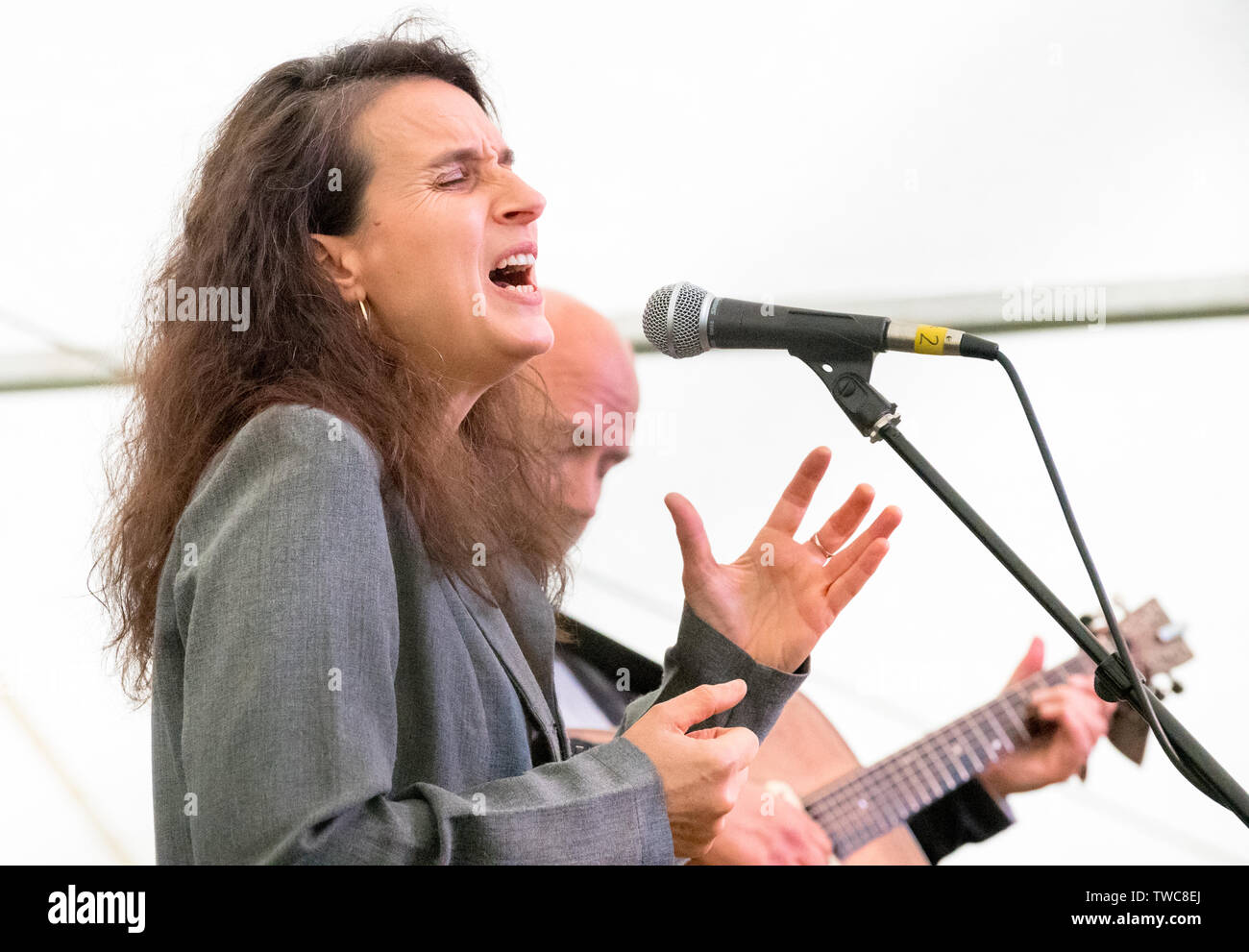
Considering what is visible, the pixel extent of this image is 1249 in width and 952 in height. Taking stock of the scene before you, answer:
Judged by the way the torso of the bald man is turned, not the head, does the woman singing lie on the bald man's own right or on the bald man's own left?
on the bald man's own right

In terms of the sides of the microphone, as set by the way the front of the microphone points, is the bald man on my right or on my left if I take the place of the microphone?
on my right

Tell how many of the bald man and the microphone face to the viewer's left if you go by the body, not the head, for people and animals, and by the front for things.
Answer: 1

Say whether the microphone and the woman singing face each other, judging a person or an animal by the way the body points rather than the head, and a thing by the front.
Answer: yes

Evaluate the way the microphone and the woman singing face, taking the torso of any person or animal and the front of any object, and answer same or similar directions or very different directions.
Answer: very different directions

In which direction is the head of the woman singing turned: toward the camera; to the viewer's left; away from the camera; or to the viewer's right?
to the viewer's right

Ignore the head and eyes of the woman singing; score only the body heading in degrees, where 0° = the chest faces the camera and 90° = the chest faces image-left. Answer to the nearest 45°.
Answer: approximately 270°

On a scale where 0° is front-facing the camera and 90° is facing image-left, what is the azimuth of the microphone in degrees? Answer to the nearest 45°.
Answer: approximately 90°

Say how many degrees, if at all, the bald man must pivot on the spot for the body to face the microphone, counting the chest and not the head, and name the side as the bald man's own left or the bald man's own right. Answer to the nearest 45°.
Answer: approximately 45° to the bald man's own right
